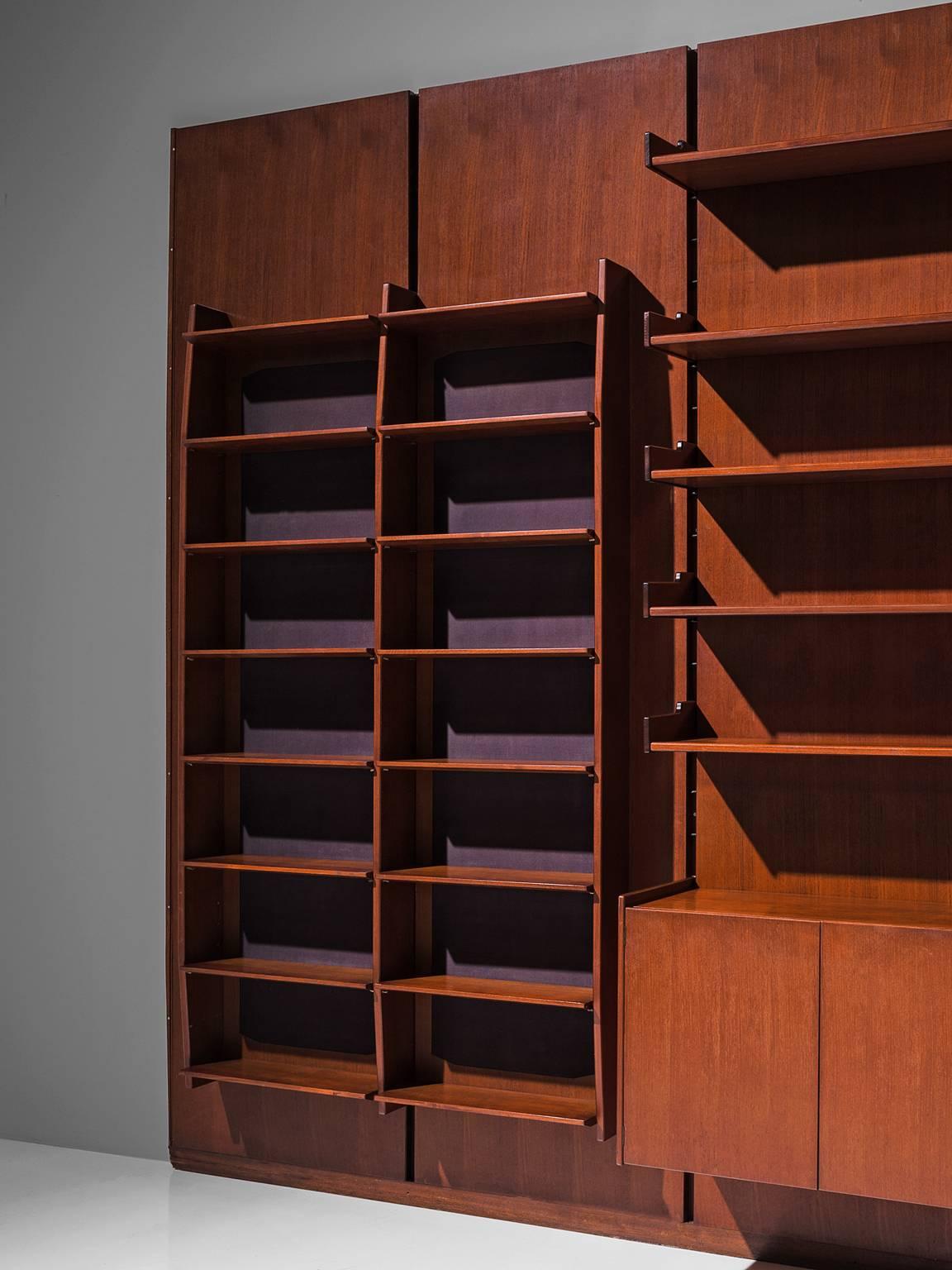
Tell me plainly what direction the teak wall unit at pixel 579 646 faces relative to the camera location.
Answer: facing the viewer and to the left of the viewer
